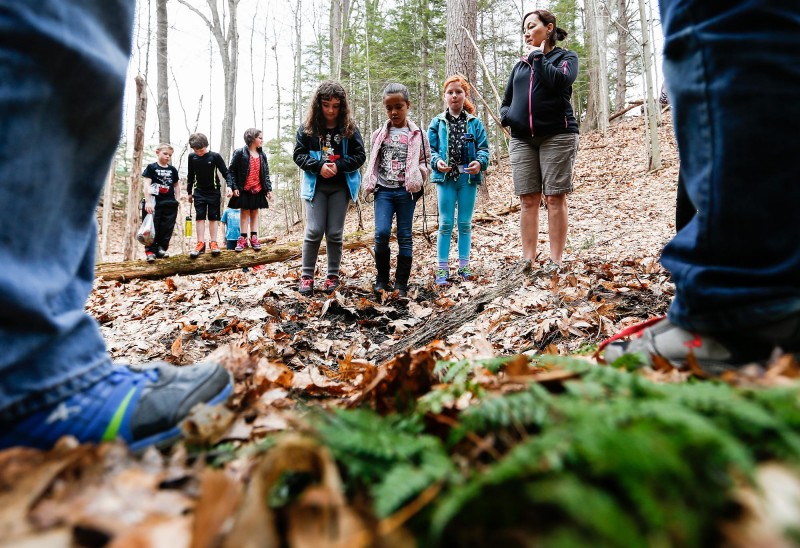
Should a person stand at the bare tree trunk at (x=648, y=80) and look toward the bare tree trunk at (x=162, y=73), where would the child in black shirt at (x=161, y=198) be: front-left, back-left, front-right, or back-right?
front-left

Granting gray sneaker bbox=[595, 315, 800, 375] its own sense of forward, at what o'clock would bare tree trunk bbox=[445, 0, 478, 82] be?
The bare tree trunk is roughly at 2 o'clock from the gray sneaker.

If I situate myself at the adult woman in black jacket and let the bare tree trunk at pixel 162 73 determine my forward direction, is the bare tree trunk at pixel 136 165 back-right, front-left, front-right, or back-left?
front-left

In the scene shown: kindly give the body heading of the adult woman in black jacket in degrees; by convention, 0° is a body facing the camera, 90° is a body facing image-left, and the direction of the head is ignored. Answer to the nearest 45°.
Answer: approximately 45°

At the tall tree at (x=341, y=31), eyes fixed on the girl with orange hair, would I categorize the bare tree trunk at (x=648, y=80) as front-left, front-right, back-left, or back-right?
front-left

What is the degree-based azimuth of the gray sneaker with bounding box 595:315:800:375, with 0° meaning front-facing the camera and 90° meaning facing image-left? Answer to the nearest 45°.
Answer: approximately 90°

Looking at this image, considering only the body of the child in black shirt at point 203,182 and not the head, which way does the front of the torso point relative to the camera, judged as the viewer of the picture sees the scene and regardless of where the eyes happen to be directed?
toward the camera

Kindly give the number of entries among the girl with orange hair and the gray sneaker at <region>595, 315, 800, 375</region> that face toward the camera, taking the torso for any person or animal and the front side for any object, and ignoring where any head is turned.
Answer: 1

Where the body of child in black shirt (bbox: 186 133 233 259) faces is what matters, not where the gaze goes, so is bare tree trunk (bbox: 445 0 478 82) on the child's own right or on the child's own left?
on the child's own left

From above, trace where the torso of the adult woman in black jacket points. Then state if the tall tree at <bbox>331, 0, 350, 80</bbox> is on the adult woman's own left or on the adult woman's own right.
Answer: on the adult woman's own right

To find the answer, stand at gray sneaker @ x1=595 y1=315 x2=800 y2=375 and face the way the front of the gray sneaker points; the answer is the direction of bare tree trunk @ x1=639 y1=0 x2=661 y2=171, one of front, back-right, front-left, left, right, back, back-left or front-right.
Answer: right
